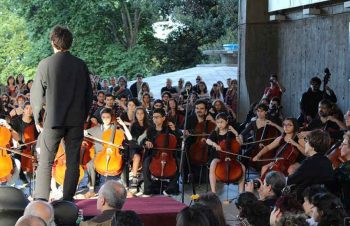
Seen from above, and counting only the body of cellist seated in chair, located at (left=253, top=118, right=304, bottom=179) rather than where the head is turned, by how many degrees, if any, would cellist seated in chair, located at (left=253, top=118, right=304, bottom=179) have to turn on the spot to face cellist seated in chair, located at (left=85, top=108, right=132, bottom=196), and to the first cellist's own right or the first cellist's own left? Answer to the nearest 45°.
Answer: approximately 45° to the first cellist's own right

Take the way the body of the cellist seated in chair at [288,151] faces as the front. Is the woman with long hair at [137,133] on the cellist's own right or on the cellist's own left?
on the cellist's own right

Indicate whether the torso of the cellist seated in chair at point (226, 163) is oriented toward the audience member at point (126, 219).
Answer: yes

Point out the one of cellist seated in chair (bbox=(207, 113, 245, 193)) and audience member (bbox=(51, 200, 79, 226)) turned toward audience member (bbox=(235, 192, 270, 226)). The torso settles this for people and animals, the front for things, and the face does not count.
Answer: the cellist seated in chair

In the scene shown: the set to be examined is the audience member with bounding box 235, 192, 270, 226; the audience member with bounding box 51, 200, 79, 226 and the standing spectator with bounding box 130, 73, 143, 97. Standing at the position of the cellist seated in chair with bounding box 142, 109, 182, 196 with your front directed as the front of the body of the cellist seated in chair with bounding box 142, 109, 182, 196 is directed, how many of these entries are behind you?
1

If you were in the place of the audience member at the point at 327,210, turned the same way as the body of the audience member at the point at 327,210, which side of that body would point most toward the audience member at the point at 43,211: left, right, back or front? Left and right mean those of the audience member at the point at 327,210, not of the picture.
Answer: left

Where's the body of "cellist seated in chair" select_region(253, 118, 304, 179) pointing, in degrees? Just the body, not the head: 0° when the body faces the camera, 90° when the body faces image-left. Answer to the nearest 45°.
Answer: approximately 45°

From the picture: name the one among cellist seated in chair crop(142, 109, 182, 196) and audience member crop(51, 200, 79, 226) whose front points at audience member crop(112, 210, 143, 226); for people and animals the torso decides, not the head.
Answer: the cellist seated in chair

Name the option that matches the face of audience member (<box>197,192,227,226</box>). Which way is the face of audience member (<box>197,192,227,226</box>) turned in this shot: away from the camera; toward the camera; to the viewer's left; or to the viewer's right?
away from the camera

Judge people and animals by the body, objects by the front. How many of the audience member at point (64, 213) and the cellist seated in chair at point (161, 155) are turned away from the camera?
1

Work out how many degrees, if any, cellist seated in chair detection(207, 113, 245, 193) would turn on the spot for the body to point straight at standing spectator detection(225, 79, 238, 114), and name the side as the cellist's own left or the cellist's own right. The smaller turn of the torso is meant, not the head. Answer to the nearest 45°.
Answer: approximately 180°

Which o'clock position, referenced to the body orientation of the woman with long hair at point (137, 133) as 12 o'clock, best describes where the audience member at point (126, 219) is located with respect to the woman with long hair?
The audience member is roughly at 12 o'clock from the woman with long hair.

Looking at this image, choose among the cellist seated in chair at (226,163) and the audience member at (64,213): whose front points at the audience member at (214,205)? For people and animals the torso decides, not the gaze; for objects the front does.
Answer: the cellist seated in chair
